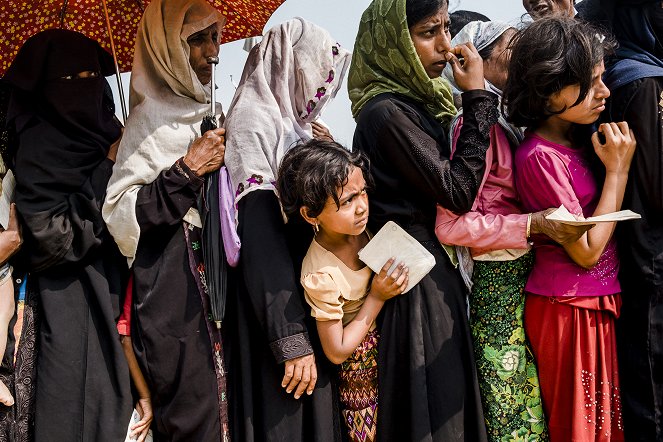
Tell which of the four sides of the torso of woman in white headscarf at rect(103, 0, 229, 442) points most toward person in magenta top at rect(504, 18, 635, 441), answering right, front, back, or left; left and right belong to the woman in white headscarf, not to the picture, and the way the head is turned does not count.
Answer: front

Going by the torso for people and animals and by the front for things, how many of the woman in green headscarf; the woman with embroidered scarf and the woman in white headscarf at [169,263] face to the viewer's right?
3

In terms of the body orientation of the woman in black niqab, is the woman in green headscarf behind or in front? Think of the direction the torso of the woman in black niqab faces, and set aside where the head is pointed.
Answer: in front

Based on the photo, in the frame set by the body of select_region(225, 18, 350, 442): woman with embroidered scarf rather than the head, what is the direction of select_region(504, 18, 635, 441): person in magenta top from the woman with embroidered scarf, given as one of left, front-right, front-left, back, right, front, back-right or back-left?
front

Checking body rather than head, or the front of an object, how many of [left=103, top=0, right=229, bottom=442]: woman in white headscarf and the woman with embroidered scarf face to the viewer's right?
2

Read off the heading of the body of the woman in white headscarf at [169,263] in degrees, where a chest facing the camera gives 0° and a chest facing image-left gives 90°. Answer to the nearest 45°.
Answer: approximately 270°

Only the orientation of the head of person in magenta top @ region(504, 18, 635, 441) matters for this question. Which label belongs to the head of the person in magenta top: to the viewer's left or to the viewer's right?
to the viewer's right

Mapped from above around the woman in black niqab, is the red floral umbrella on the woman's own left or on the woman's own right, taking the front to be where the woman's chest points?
on the woman's own left

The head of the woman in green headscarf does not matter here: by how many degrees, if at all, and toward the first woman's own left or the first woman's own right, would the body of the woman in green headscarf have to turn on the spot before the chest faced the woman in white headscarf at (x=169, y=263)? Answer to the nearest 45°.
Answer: approximately 180°

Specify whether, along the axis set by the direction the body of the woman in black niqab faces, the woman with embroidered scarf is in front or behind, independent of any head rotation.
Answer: in front

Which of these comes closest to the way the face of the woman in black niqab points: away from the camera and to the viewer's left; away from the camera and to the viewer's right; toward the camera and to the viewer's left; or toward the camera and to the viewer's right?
toward the camera and to the viewer's right

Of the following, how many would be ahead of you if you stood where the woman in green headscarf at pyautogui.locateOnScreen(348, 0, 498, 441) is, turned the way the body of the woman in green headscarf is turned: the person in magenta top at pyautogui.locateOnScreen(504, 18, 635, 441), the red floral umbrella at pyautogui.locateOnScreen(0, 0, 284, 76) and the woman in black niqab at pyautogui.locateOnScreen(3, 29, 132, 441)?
1

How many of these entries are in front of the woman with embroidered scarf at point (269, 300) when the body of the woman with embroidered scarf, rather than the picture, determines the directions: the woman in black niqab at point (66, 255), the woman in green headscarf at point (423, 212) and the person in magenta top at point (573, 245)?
2

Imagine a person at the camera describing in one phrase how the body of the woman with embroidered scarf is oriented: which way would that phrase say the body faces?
to the viewer's right

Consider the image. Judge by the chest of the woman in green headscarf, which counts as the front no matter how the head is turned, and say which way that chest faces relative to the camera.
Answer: to the viewer's right
